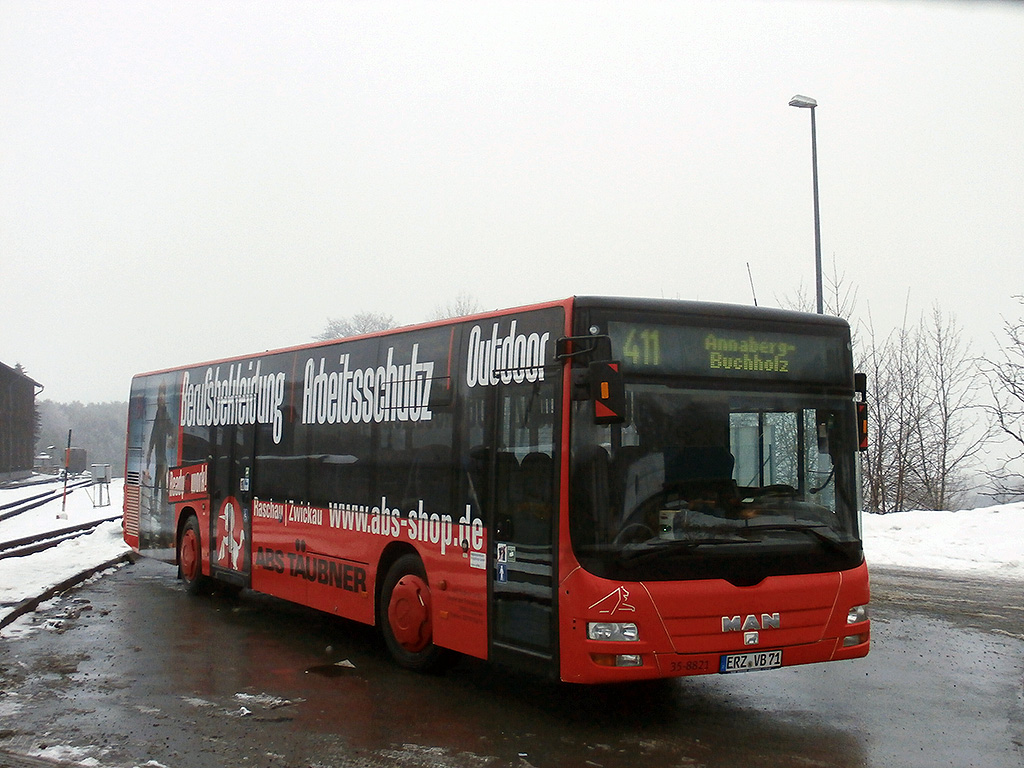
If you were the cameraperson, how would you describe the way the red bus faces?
facing the viewer and to the right of the viewer

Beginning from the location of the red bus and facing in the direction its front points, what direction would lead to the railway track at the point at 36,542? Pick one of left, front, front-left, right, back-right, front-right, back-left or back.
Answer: back

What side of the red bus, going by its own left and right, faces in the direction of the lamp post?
left

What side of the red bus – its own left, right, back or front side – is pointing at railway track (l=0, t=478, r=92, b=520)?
back

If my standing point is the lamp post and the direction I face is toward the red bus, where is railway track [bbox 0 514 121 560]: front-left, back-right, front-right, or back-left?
front-right

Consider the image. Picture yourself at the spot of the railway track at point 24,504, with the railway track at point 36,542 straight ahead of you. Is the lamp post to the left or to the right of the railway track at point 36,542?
left

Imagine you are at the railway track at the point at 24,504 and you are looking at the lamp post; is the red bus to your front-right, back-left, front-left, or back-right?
front-right
